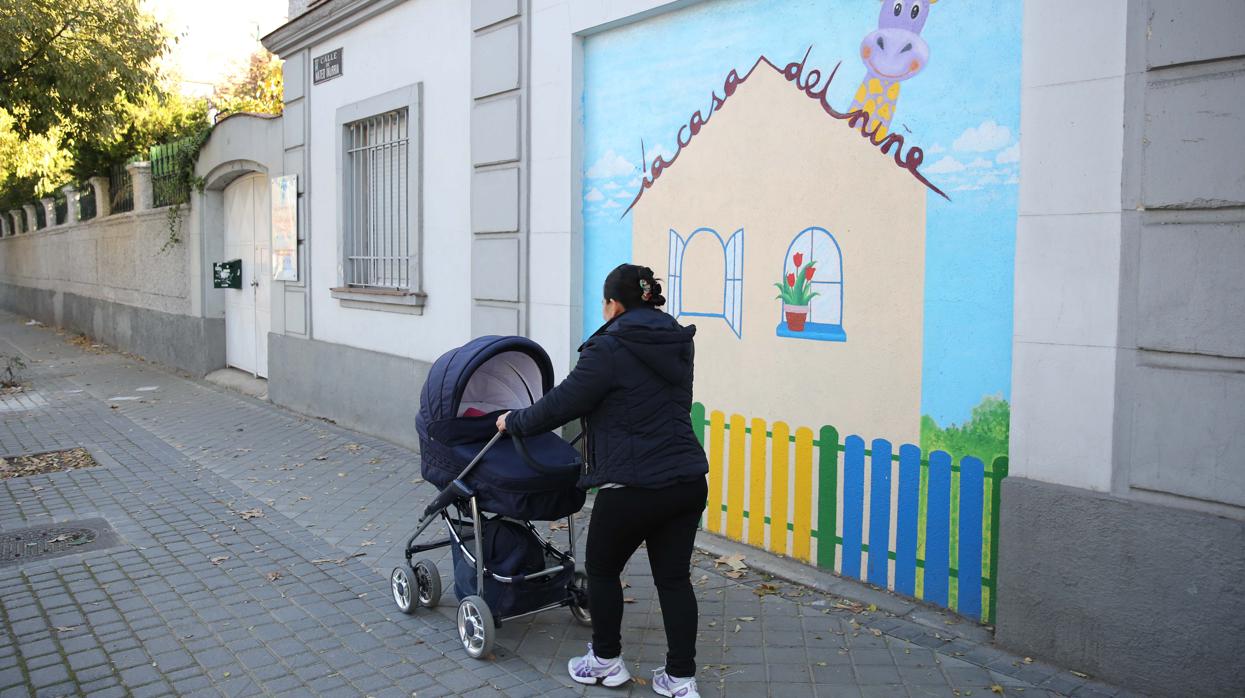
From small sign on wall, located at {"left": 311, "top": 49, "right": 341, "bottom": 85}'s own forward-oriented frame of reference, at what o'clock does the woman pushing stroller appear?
The woman pushing stroller is roughly at 10 o'clock from the small sign on wall.

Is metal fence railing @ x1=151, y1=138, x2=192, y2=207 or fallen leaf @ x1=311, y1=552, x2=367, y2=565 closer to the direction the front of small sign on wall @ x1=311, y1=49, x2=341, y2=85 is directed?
the fallen leaf

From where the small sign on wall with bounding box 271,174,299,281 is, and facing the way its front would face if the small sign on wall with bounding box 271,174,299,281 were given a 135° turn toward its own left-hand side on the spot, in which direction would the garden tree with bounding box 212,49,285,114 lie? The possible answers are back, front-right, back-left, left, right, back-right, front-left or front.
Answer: left

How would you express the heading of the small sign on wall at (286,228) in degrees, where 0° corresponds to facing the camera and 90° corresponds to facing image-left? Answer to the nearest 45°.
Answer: approximately 45°

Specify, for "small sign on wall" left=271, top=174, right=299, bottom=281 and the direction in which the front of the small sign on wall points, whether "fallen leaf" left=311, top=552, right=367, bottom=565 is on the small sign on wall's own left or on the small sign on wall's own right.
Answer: on the small sign on wall's own left

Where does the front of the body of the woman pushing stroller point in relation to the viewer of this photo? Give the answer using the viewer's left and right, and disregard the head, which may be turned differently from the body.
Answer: facing away from the viewer and to the left of the viewer

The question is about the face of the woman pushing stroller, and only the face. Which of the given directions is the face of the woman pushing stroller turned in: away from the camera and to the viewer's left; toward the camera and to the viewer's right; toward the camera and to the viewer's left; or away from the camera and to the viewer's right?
away from the camera and to the viewer's left

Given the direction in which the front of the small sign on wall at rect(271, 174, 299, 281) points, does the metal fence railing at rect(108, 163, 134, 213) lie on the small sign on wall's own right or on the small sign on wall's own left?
on the small sign on wall's own right

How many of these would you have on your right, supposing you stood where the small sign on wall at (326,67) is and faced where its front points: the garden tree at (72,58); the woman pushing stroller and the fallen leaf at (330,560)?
1

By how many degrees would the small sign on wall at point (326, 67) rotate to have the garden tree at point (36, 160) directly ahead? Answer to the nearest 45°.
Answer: approximately 90° to its right

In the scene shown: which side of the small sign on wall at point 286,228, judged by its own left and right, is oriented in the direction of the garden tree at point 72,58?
right

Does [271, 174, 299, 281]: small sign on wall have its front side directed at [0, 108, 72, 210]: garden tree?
no

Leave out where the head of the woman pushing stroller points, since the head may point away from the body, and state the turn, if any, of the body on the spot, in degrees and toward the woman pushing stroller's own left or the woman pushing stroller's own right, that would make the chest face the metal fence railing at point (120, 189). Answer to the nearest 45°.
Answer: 0° — they already face it

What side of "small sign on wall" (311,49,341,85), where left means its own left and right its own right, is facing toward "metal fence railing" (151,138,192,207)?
right

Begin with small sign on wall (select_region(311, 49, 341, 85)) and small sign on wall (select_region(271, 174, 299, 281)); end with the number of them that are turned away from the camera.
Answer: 0

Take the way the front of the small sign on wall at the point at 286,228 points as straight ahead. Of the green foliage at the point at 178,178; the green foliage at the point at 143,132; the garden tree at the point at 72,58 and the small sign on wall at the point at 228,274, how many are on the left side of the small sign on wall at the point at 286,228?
0

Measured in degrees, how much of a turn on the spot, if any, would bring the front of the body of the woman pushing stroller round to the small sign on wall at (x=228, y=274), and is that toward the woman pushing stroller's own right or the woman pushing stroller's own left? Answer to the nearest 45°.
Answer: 0° — they already face it

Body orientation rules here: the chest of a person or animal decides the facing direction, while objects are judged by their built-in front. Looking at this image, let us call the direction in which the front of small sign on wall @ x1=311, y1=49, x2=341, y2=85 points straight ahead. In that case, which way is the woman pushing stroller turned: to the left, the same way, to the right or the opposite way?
to the right

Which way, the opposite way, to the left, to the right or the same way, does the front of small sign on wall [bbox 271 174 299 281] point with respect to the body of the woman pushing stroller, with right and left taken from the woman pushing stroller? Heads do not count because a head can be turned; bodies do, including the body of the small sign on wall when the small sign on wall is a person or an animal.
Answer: to the left

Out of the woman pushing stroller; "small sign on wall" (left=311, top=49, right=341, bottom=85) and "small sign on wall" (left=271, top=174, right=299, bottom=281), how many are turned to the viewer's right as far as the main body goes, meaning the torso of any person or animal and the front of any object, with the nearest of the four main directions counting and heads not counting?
0
